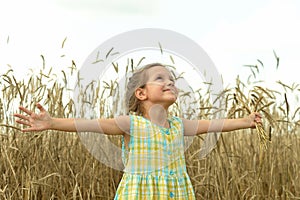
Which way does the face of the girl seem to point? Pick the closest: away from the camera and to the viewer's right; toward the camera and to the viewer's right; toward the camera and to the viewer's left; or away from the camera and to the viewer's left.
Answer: toward the camera and to the viewer's right

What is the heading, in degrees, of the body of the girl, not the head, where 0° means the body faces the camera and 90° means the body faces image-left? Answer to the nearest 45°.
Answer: approximately 315°
